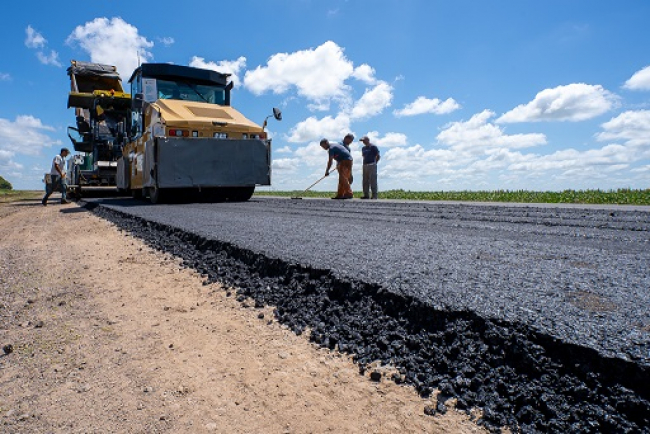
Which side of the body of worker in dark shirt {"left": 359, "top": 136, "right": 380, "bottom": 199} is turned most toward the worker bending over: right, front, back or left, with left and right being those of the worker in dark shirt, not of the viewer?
right

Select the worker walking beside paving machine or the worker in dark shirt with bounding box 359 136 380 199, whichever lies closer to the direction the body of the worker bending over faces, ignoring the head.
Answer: the worker walking beside paving machine

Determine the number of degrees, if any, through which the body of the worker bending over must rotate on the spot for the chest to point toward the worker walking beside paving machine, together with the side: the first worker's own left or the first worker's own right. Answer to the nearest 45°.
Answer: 0° — they already face them

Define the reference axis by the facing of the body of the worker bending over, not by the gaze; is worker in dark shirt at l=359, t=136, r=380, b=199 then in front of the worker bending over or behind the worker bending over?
behind

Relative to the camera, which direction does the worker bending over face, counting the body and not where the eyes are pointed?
to the viewer's left

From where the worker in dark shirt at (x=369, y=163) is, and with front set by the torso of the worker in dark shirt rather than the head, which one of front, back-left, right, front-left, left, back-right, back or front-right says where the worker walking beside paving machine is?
front-right

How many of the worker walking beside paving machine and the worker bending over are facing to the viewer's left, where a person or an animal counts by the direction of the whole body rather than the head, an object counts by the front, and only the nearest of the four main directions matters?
1

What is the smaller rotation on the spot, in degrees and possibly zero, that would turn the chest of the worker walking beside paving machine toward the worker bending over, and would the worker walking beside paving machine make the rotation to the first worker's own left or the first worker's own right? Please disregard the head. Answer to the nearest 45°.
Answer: approximately 45° to the first worker's own right

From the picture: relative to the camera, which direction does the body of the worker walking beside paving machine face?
to the viewer's right

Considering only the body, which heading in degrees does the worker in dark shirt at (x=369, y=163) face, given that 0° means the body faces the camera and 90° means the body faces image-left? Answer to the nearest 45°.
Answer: approximately 45°

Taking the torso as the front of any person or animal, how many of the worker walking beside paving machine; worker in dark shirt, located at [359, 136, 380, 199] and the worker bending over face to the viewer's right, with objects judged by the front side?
1

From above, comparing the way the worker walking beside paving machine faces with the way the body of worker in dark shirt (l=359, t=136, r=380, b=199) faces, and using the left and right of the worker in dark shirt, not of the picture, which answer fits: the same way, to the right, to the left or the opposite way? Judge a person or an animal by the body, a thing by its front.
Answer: to the left

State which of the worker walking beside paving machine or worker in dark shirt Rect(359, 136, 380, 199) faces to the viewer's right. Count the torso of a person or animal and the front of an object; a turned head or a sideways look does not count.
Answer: the worker walking beside paving machine
